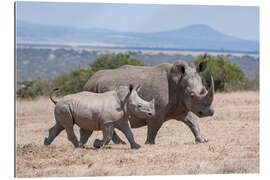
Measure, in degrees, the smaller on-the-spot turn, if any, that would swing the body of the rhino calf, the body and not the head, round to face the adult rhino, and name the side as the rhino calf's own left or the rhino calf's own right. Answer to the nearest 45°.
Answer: approximately 45° to the rhino calf's own left

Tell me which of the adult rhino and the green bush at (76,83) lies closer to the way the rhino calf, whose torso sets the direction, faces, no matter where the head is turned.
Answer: the adult rhino

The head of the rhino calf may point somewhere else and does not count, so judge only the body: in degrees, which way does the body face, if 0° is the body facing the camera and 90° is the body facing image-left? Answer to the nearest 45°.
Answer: approximately 270°

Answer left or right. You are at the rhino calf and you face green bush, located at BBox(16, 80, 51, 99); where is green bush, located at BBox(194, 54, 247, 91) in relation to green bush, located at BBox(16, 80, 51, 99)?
right

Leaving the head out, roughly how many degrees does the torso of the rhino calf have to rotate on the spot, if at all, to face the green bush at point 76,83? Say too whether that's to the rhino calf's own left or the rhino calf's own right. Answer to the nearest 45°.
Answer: approximately 90° to the rhino calf's own left

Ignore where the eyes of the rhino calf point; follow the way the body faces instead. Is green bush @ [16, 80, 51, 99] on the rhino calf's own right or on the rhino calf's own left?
on the rhino calf's own left

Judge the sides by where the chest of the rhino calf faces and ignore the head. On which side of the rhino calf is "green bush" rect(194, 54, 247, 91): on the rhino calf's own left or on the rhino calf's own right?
on the rhino calf's own left

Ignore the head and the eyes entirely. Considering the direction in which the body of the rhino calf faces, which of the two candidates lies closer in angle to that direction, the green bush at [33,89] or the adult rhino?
the adult rhino
